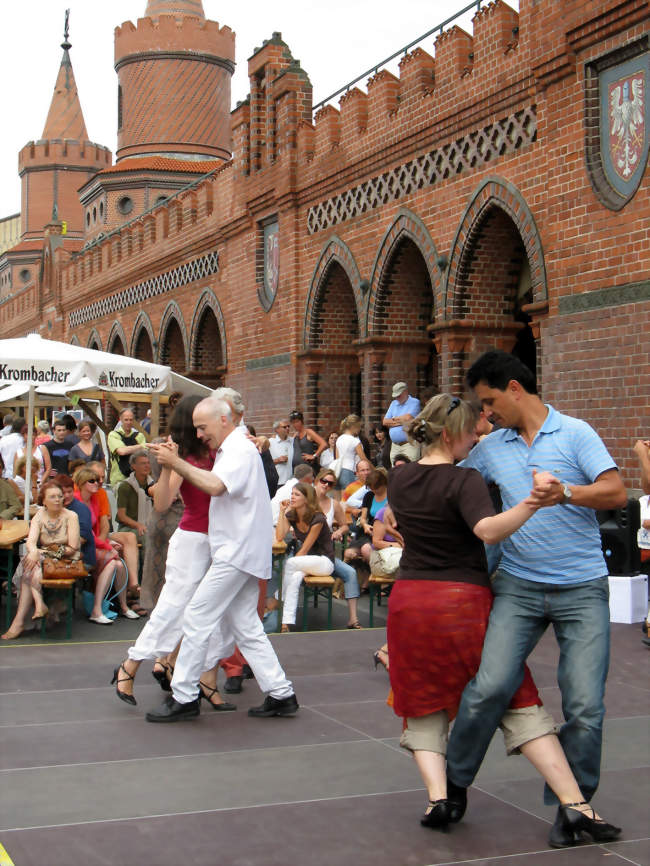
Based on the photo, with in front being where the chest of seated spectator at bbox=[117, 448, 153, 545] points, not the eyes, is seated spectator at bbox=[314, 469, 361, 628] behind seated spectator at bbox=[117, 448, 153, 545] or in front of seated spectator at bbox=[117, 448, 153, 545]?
in front

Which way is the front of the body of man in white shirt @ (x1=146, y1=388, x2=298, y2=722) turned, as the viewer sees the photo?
to the viewer's left

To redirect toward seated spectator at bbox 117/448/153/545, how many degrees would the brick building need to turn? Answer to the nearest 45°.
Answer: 0° — it already faces them

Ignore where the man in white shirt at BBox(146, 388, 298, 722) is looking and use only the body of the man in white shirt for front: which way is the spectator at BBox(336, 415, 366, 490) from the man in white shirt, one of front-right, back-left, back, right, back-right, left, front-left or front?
right

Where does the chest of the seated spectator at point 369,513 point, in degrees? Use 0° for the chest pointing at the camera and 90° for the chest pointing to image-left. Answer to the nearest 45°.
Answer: approximately 45°

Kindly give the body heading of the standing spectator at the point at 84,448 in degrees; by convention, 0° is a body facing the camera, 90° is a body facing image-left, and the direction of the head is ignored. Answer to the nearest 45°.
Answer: approximately 0°

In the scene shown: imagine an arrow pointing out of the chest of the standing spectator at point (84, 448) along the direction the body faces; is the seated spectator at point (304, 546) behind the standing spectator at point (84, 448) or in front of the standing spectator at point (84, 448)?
in front

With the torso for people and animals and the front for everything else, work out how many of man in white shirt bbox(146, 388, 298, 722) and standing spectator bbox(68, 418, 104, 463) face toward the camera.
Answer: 1

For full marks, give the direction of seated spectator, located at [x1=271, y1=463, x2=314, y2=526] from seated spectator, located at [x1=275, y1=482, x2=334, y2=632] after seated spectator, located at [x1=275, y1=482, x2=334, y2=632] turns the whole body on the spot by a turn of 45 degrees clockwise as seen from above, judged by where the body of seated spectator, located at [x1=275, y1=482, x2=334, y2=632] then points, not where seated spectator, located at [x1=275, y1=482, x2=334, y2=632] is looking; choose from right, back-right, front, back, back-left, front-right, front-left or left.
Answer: right
